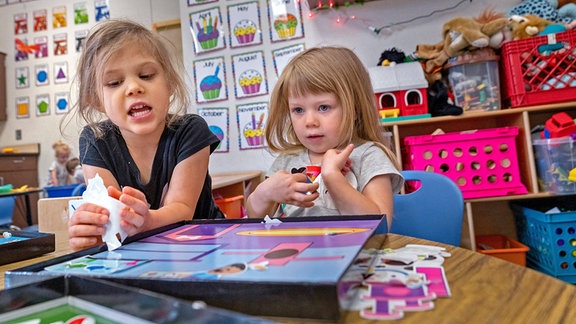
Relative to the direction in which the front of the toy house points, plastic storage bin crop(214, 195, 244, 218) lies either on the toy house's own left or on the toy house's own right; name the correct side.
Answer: on the toy house's own right

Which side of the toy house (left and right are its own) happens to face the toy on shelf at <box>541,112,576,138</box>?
left

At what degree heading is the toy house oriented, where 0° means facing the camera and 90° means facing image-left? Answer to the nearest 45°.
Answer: approximately 0°

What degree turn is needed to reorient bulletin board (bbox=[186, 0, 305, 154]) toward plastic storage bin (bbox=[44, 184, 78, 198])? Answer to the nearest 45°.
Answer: approximately 90° to its right

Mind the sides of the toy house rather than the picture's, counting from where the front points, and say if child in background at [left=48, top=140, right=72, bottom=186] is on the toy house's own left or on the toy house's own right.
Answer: on the toy house's own right

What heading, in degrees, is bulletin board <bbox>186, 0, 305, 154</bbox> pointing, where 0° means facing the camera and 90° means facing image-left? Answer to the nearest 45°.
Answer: approximately 0°

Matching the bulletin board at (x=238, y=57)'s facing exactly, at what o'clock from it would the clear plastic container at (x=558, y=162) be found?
The clear plastic container is roughly at 10 o'clock from the bulletin board.

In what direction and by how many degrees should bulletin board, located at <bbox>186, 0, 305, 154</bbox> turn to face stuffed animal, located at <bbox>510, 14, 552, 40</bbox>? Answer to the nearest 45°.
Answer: approximately 45° to its left

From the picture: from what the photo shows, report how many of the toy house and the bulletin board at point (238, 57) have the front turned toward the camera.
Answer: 2
